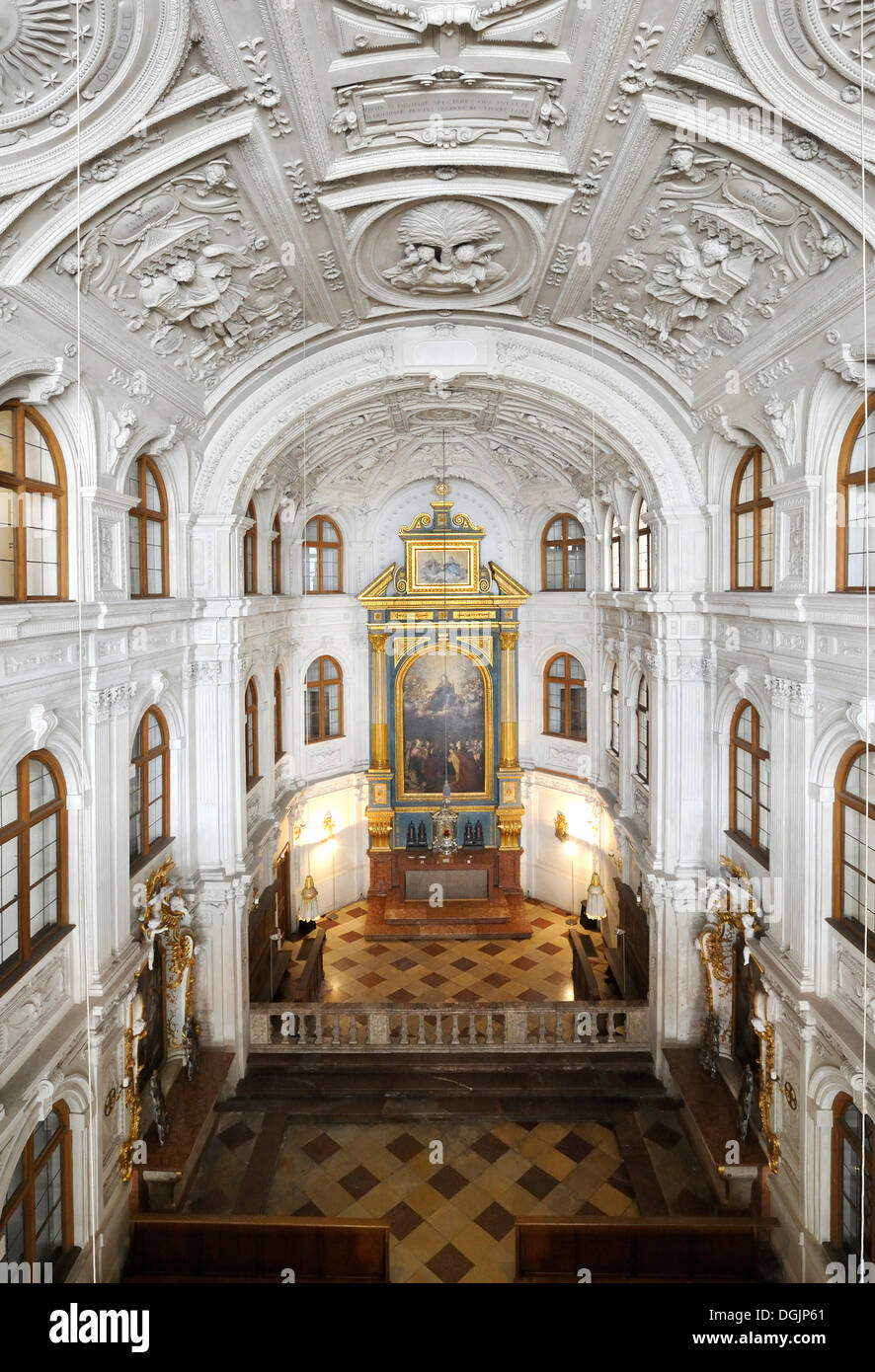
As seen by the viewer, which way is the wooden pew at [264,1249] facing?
away from the camera

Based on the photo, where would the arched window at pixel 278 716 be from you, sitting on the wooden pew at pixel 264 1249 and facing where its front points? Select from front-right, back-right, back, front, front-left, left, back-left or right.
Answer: front

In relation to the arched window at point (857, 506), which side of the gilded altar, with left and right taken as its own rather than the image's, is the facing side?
front

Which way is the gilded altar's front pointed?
toward the camera

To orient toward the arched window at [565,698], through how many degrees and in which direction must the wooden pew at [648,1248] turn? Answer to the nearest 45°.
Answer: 0° — it already faces it

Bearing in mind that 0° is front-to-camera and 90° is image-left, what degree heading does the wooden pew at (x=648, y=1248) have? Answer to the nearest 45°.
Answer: approximately 180°

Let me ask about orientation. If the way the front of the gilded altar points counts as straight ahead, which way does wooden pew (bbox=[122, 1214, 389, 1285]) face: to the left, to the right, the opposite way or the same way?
the opposite way

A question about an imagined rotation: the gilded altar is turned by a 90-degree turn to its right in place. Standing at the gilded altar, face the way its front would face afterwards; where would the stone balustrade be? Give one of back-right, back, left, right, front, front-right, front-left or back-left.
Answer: left

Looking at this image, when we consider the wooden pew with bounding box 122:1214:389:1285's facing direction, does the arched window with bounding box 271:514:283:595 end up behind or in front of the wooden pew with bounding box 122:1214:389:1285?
in front

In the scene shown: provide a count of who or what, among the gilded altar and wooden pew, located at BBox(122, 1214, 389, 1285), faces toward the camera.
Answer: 1

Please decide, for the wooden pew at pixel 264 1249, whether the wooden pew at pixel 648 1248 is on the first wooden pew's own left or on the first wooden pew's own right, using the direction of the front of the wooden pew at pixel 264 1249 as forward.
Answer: on the first wooden pew's own right

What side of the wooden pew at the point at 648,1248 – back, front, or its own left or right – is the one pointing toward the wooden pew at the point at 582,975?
front
